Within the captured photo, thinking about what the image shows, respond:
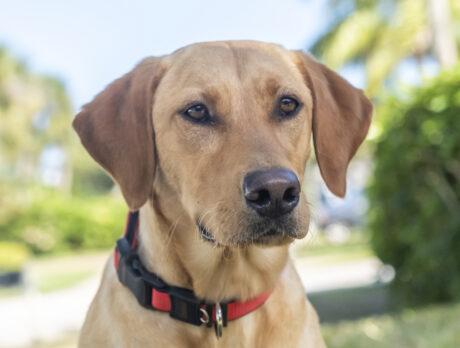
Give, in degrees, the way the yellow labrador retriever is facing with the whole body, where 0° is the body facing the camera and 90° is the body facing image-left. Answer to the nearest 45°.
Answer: approximately 315°

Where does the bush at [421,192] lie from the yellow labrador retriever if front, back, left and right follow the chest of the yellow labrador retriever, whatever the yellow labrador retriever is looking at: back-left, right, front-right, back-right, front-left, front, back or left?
left

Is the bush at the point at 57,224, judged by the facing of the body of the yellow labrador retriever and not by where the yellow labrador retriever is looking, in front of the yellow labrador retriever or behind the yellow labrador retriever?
behind

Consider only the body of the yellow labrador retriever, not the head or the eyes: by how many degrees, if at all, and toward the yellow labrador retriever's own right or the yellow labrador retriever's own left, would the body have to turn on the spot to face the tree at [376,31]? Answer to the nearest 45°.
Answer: approximately 135° to the yellow labrador retriever's own left

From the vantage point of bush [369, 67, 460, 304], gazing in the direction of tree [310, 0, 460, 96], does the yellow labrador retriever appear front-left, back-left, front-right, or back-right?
back-left
